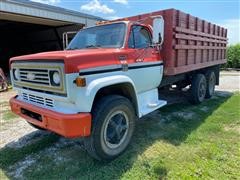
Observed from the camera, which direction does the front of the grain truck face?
facing the viewer and to the left of the viewer
